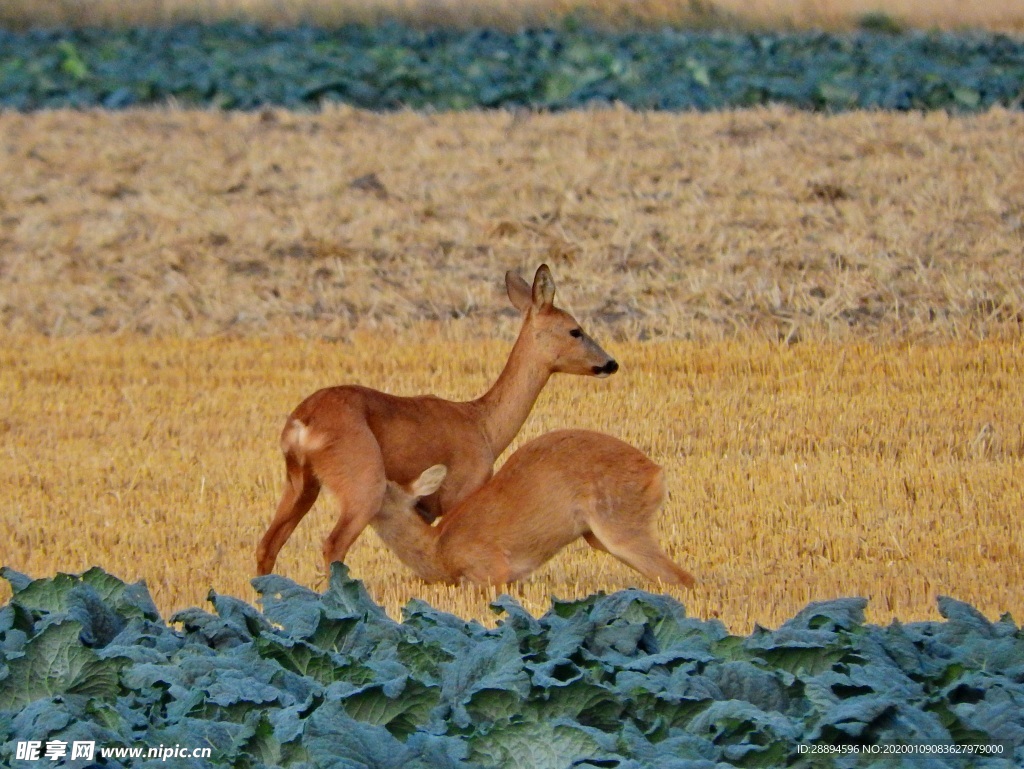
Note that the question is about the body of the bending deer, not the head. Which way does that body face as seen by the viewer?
to the viewer's left

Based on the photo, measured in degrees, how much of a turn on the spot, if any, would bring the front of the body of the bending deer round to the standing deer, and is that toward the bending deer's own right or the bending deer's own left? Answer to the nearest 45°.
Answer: approximately 45° to the bending deer's own right
